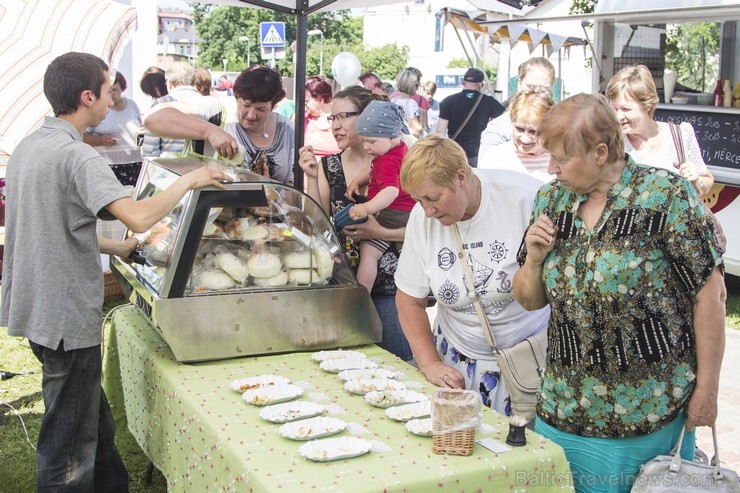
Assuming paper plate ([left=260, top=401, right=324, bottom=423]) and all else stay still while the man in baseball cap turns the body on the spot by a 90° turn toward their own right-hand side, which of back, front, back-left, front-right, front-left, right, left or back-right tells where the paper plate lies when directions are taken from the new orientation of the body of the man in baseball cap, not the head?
right

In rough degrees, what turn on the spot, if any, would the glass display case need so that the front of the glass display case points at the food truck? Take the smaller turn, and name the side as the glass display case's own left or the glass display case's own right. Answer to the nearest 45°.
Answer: approximately 45° to the glass display case's own left

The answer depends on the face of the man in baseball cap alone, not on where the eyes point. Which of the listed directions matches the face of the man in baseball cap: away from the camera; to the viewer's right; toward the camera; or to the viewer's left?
away from the camera

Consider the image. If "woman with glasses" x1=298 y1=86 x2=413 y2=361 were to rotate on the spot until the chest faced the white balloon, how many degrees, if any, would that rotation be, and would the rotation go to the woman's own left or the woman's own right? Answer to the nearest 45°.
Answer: approximately 135° to the woman's own right

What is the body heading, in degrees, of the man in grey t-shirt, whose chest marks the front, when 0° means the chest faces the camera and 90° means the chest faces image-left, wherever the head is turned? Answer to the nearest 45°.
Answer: approximately 225°

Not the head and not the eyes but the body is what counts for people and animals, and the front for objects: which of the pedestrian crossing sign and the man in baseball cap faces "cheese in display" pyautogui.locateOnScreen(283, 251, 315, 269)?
the pedestrian crossing sign

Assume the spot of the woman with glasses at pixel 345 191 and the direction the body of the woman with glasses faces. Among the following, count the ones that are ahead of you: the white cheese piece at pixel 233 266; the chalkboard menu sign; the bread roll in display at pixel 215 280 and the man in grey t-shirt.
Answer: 3

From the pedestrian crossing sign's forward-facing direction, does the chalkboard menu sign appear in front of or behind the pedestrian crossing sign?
in front

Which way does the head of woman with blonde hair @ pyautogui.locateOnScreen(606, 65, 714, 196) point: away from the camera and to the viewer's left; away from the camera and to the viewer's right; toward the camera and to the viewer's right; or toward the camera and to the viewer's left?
toward the camera and to the viewer's left
